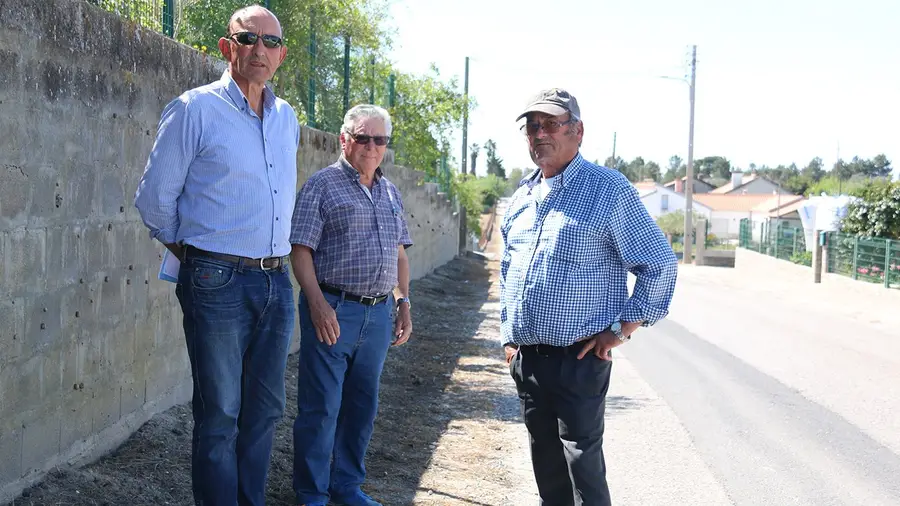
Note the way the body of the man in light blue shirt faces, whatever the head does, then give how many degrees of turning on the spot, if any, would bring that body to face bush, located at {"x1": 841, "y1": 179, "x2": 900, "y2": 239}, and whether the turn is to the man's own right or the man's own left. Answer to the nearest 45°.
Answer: approximately 90° to the man's own left

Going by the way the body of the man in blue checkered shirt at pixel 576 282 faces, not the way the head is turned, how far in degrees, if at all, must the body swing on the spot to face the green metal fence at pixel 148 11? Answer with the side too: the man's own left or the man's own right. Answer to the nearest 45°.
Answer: approximately 90° to the man's own right

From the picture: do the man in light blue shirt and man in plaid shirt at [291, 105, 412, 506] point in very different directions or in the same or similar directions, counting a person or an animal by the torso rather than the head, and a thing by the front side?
same or similar directions

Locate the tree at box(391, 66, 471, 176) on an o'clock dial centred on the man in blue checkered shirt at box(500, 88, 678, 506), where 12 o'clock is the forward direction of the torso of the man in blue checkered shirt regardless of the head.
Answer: The tree is roughly at 4 o'clock from the man in blue checkered shirt.

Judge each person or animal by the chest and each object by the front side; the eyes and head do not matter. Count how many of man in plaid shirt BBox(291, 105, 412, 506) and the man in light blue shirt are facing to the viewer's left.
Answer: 0

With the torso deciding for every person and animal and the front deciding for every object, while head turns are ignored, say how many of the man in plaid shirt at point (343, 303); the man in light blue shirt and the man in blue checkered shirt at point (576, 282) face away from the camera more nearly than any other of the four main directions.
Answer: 0

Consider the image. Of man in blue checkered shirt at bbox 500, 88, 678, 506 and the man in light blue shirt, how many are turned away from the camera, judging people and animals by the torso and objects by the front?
0

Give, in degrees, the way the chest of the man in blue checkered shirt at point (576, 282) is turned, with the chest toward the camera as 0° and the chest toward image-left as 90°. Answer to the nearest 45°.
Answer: approximately 45°

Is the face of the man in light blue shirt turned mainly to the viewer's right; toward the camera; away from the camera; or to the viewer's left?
toward the camera

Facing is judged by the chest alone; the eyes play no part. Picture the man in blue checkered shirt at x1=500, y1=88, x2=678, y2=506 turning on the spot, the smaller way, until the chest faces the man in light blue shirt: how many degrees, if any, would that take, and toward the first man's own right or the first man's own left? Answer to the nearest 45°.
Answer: approximately 45° to the first man's own right

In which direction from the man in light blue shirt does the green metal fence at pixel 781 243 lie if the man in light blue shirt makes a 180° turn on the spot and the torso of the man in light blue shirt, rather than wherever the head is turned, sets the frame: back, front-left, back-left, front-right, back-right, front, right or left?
right

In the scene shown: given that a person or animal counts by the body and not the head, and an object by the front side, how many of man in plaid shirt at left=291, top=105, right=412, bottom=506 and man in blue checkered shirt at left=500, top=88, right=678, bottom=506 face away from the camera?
0

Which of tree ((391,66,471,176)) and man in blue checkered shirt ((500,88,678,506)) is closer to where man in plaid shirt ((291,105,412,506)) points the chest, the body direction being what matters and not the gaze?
the man in blue checkered shirt

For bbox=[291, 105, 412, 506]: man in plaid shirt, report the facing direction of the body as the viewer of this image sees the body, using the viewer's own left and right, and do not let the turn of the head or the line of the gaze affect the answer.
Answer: facing the viewer and to the right of the viewer

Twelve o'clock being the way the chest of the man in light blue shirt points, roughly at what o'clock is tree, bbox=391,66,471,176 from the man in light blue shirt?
The tree is roughly at 8 o'clock from the man in light blue shirt.

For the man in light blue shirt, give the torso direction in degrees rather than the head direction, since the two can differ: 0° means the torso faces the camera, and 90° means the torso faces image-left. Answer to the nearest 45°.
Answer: approximately 315°

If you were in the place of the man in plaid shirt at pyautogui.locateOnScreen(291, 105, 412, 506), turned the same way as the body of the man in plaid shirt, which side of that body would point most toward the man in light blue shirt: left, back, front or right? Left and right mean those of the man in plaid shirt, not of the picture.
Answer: right

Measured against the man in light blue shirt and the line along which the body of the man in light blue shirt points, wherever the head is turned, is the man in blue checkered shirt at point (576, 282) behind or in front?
in front

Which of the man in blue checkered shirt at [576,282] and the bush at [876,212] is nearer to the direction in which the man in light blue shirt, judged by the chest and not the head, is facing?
the man in blue checkered shirt
